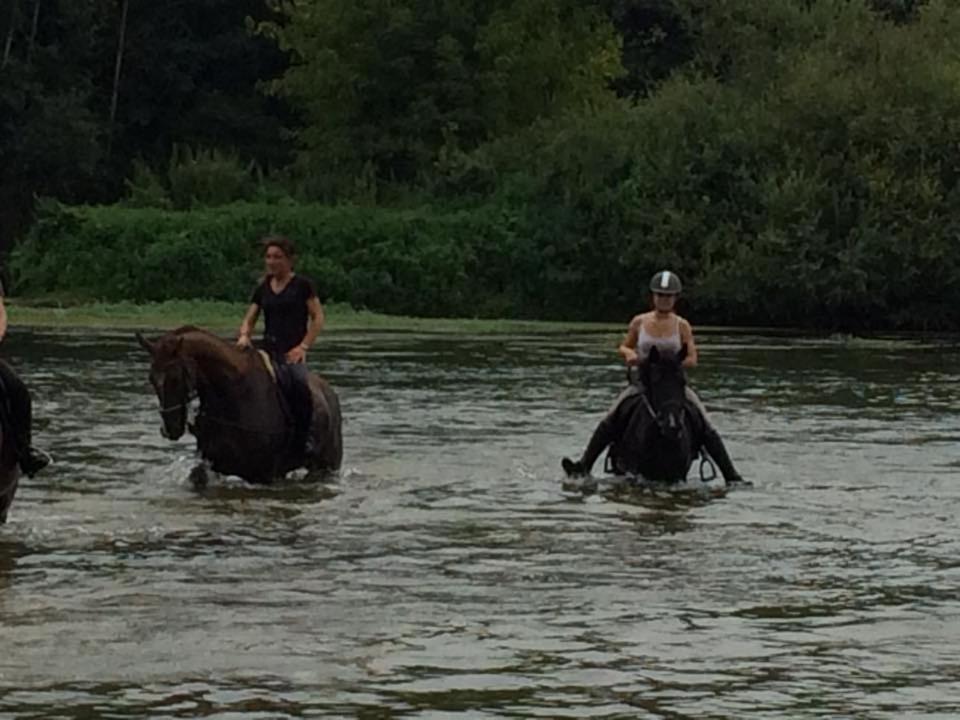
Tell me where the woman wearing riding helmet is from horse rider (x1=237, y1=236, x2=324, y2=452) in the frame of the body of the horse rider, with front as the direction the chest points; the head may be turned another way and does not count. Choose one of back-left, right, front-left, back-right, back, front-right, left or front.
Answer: back-left

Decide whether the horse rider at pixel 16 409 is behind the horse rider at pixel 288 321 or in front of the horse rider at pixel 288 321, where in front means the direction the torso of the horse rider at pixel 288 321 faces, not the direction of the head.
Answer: in front

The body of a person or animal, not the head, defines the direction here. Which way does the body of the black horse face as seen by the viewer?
toward the camera

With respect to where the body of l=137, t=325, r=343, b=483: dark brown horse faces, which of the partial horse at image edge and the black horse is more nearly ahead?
the partial horse at image edge

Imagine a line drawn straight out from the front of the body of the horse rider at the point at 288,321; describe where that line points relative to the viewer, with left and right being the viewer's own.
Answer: facing the viewer and to the left of the viewer

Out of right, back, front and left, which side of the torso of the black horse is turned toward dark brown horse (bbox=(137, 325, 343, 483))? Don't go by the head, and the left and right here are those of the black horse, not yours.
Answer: right

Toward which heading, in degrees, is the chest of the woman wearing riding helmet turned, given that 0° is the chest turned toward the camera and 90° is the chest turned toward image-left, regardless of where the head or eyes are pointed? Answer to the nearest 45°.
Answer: approximately 0°

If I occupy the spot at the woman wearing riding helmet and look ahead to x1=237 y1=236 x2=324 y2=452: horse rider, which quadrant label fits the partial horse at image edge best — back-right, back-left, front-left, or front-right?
front-left

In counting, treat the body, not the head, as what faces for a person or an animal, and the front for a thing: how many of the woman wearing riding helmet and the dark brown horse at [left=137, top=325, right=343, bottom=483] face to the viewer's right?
0

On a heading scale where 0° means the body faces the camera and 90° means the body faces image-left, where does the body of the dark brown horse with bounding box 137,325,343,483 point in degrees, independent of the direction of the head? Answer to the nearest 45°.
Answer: approximately 45°

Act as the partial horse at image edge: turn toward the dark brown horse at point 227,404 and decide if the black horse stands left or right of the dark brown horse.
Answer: right

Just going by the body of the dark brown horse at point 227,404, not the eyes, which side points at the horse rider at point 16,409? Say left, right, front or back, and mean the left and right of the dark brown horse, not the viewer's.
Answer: front

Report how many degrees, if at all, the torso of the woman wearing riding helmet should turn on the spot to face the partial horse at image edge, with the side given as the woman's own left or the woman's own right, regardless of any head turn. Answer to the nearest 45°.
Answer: approximately 45° to the woman's own right

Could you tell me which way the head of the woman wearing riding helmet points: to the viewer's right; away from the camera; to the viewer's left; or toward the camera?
toward the camera
